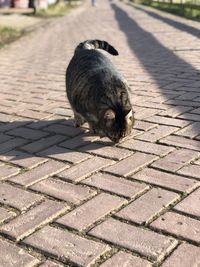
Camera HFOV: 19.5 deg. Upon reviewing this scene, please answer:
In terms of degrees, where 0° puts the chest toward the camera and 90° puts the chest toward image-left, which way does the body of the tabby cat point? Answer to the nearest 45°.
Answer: approximately 315°
